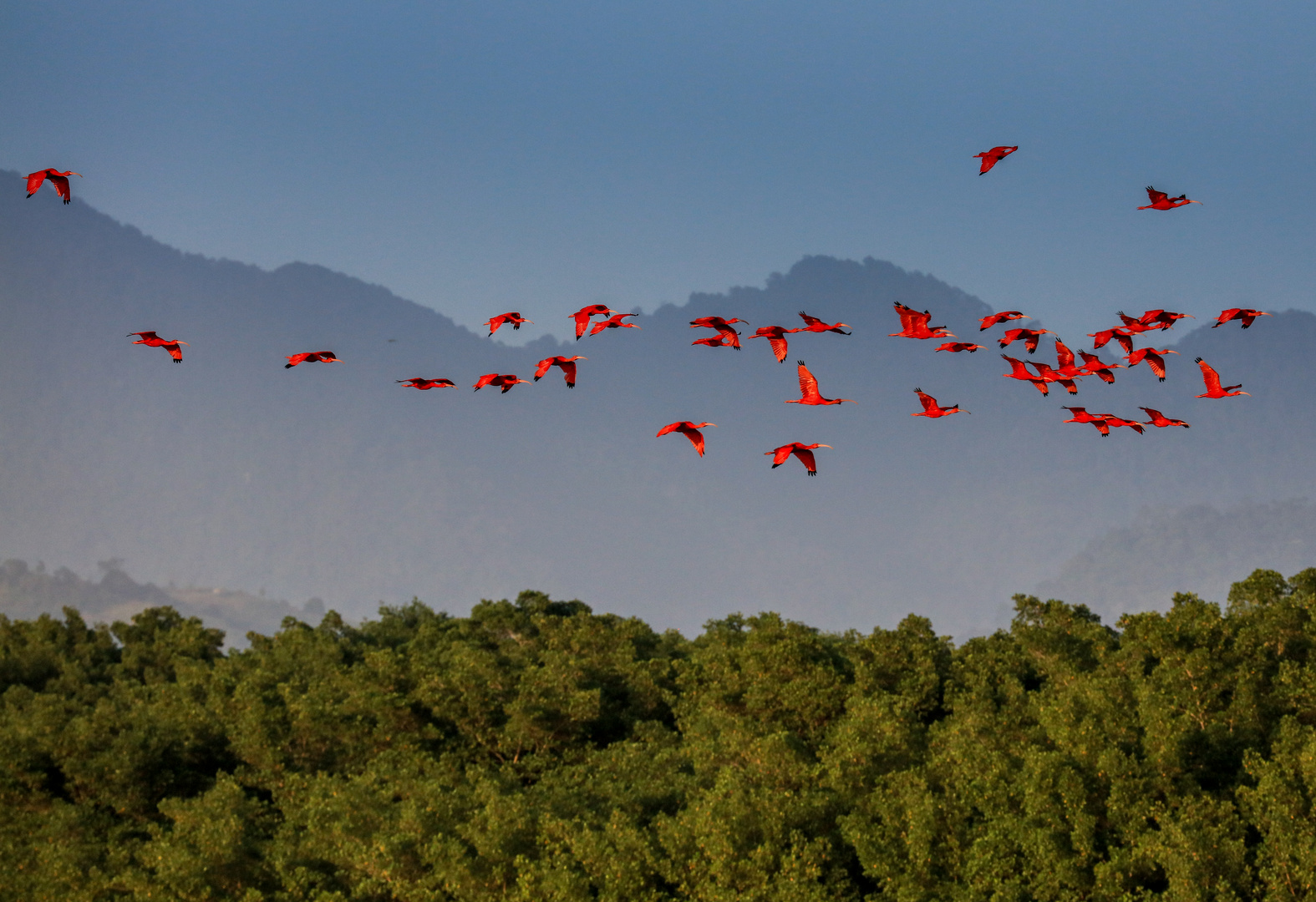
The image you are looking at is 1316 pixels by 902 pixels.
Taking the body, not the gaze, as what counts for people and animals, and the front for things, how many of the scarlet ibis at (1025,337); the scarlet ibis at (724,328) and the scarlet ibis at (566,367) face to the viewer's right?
3

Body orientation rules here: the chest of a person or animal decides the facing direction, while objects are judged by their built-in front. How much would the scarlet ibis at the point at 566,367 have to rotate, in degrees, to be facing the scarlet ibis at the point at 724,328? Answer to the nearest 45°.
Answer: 0° — it already faces it

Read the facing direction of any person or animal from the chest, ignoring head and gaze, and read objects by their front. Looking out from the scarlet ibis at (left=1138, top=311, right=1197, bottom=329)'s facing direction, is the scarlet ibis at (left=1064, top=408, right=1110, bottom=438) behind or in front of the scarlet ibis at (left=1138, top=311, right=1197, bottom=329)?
behind

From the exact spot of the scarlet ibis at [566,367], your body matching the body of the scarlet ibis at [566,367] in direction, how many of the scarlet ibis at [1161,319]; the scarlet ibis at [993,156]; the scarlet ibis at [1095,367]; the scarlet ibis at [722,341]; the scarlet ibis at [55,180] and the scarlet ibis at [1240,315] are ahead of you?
5

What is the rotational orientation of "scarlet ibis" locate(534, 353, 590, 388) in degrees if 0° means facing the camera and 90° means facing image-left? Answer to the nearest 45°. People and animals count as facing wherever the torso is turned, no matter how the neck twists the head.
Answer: approximately 270°

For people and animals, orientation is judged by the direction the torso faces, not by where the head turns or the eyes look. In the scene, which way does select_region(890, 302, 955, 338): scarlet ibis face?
to the viewer's right

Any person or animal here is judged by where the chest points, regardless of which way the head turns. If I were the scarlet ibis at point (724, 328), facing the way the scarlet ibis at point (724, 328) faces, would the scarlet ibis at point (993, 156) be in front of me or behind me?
in front

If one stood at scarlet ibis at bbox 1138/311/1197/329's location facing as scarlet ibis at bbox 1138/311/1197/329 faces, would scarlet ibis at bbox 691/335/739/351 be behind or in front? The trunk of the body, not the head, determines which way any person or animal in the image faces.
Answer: behind

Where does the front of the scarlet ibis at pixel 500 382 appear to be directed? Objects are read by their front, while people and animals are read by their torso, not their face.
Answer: to the viewer's right

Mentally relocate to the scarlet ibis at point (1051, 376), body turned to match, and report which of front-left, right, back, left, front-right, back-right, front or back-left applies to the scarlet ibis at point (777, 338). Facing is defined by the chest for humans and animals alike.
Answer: back-right

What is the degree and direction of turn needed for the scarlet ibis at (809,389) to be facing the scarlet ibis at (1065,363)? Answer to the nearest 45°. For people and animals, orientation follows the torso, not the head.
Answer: approximately 45° to its left

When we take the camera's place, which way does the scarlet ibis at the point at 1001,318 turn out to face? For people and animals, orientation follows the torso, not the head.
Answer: facing to the right of the viewer

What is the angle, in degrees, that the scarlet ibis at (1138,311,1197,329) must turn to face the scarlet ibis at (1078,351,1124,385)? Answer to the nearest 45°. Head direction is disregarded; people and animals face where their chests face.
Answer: approximately 180°

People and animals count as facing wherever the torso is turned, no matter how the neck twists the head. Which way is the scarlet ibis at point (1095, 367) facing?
to the viewer's right

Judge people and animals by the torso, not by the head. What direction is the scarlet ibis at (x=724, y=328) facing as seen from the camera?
to the viewer's right
